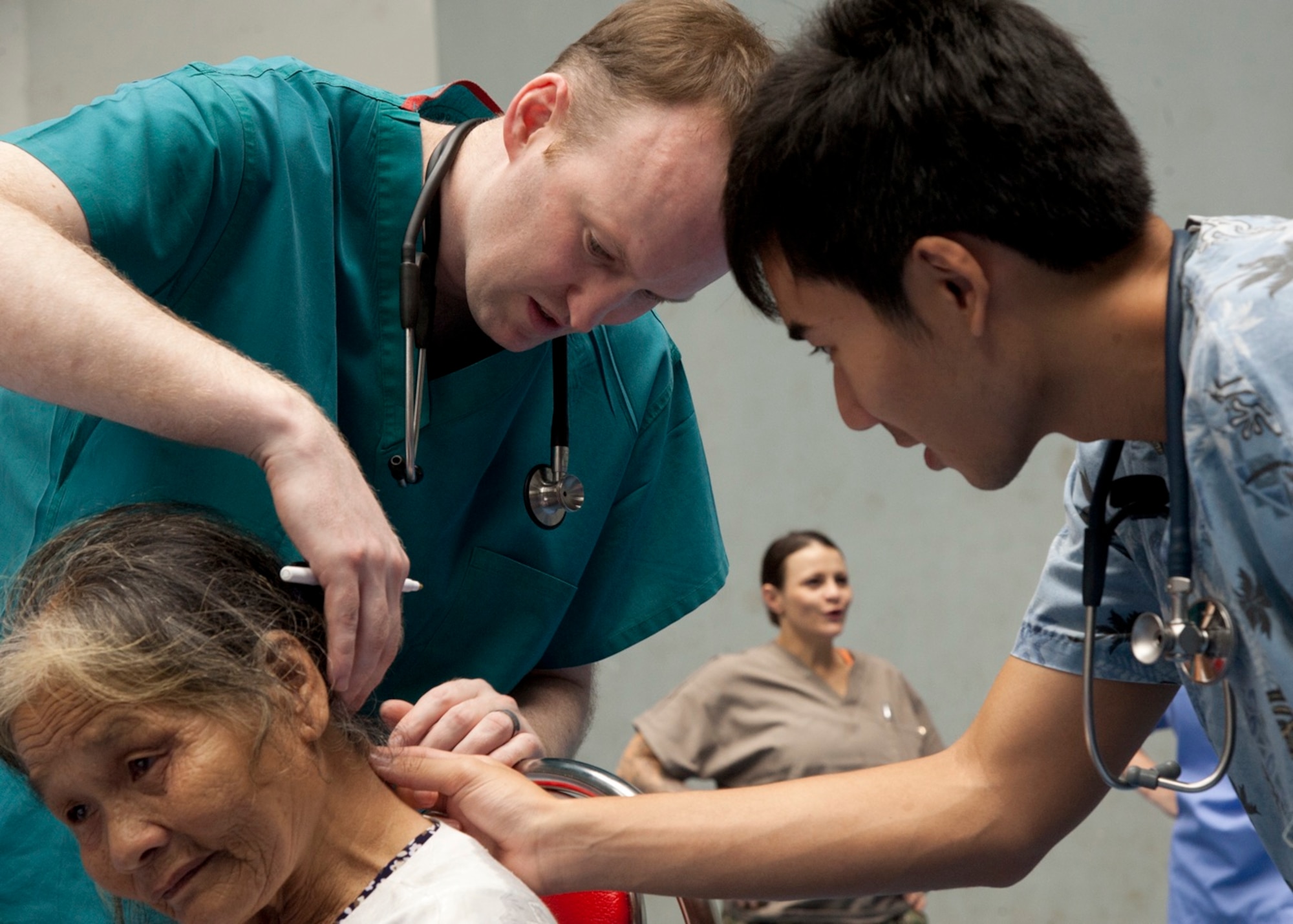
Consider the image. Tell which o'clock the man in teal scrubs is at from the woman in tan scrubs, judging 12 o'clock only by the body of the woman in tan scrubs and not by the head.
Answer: The man in teal scrubs is roughly at 2 o'clock from the woman in tan scrubs.

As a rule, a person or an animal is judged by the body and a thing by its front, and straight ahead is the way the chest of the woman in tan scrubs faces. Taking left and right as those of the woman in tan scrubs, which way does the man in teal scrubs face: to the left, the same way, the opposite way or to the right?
the same way

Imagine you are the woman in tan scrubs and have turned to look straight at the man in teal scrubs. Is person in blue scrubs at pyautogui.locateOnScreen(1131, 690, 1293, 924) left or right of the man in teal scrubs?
left

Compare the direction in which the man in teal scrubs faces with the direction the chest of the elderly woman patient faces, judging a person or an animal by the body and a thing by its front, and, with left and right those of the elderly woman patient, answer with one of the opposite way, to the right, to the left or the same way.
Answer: to the left

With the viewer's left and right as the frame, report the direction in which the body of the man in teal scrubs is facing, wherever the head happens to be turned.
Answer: facing the viewer and to the right of the viewer

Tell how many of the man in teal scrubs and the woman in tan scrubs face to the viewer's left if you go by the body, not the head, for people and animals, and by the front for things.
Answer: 0

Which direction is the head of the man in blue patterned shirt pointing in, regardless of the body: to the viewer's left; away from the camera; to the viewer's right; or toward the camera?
to the viewer's left

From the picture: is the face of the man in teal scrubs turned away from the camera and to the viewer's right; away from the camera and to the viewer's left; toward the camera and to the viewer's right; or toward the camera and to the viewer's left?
toward the camera and to the viewer's right

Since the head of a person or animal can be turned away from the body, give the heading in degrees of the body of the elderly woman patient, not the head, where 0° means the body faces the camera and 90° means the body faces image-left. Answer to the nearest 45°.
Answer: approximately 45°

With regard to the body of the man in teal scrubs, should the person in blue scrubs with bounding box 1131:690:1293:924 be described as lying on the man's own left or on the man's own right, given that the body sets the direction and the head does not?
on the man's own left

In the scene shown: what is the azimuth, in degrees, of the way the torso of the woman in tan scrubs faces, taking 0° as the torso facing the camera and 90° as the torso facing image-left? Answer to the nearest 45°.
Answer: approximately 315°
